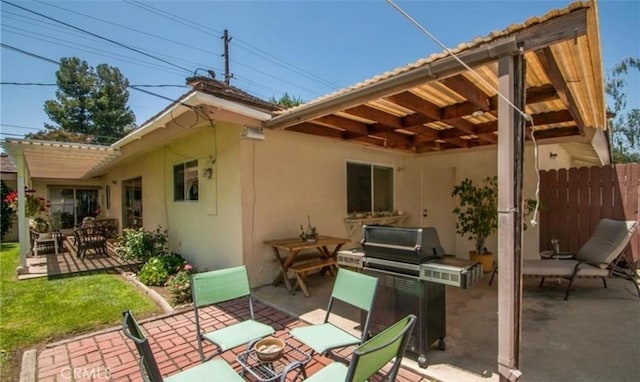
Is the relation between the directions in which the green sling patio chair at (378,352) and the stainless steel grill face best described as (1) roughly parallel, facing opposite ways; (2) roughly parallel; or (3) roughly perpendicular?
roughly perpendicular

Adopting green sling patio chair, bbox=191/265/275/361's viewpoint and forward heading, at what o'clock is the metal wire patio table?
The metal wire patio table is roughly at 12 o'clock from the green sling patio chair.

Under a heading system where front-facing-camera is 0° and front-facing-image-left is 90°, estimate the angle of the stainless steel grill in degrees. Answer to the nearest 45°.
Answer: approximately 45°

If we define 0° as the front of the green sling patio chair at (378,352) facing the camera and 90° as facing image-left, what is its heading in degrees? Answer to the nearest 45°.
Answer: approximately 135°

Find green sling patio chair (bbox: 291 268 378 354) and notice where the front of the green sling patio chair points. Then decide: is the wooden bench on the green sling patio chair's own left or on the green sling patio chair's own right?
on the green sling patio chair's own right

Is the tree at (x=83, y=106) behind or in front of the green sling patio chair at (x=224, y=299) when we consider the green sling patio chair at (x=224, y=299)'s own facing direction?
behind

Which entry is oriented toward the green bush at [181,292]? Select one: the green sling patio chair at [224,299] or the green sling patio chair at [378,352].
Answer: the green sling patio chair at [378,352]

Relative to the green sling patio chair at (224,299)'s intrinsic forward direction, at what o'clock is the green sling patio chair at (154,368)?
the green sling patio chair at (154,368) is roughly at 2 o'clock from the green sling patio chair at (224,299).

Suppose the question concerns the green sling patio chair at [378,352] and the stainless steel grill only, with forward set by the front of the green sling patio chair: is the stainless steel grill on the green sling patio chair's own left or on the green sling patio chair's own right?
on the green sling patio chair's own right
